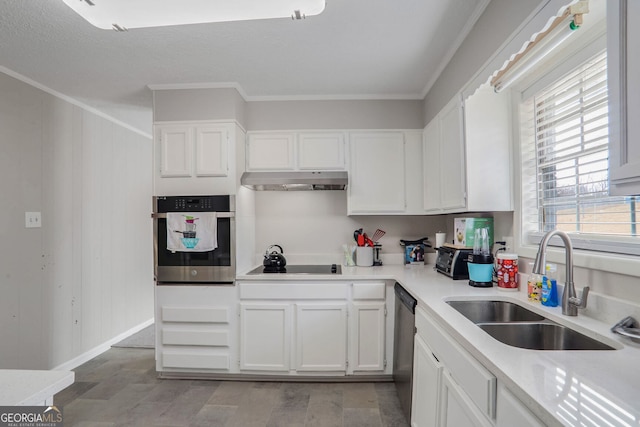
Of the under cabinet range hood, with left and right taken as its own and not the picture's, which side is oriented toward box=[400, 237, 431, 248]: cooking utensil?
left

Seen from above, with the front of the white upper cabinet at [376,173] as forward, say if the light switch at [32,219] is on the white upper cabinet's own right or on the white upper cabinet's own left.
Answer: on the white upper cabinet's own right

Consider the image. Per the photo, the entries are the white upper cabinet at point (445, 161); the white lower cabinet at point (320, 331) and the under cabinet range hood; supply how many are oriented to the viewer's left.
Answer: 1

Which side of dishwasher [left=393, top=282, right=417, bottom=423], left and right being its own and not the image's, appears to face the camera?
left

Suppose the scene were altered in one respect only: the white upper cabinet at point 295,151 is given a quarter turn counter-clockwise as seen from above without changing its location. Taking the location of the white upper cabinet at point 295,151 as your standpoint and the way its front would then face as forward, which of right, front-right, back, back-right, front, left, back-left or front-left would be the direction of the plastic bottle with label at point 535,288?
front-right

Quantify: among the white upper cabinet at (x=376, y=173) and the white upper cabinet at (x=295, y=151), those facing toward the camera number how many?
2

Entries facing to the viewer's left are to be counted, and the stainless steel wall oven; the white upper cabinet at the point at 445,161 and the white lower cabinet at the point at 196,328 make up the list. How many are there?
1

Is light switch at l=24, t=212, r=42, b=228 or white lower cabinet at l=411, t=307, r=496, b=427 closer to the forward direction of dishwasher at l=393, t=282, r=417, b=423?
the light switch

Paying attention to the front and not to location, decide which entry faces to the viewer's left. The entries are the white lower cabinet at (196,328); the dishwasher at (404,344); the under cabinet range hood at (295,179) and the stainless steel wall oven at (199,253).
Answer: the dishwasher

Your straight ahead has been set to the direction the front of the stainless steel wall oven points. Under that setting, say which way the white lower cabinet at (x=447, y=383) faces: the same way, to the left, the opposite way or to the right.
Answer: to the right

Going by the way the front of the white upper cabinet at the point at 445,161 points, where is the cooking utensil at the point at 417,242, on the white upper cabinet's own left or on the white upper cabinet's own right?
on the white upper cabinet's own right

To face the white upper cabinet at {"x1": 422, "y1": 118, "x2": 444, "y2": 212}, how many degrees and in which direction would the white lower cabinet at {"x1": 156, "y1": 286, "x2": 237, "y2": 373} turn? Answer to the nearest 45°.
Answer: approximately 90° to its left
